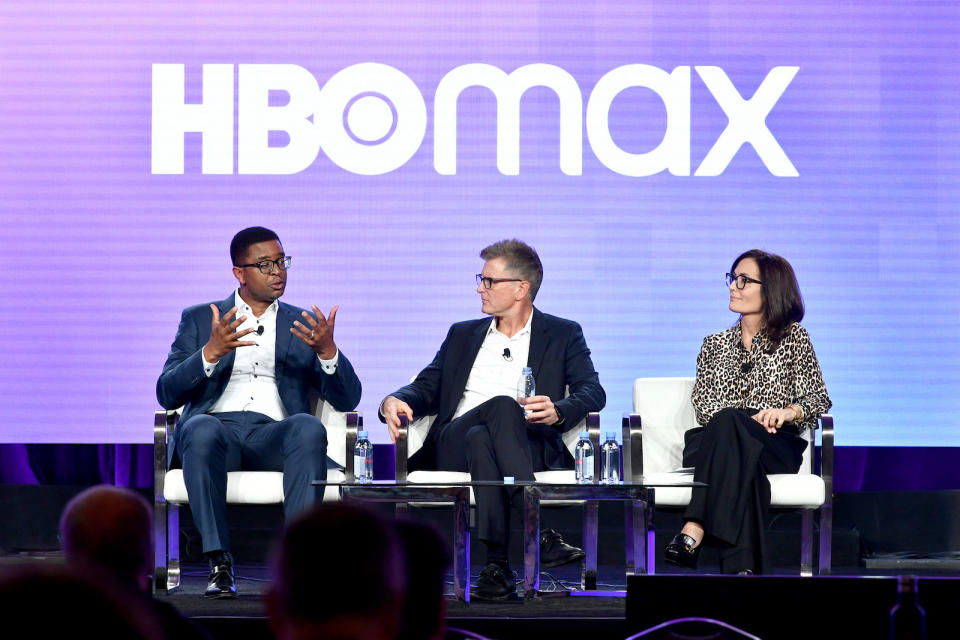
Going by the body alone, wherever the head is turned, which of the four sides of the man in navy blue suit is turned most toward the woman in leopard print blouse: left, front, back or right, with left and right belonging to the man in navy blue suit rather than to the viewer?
left

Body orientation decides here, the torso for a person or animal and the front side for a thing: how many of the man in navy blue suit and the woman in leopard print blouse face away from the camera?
0

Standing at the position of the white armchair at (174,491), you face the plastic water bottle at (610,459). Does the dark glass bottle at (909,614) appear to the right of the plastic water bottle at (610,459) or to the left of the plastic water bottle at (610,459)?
right

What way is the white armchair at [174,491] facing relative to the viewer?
toward the camera

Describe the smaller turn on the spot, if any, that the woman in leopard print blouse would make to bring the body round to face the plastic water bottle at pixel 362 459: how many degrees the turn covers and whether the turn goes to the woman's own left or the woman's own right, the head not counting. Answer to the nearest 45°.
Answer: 0° — they already face it

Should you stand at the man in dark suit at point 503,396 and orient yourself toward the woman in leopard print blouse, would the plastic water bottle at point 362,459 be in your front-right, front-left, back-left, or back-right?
back-right

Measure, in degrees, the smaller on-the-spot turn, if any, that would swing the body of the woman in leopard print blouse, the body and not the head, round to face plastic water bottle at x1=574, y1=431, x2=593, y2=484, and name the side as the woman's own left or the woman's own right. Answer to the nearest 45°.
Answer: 0° — they already face it

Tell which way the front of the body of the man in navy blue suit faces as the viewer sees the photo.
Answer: toward the camera

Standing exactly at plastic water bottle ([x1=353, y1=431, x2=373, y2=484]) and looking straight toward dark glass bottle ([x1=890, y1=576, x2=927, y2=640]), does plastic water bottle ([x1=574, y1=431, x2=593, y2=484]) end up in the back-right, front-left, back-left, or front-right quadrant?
front-left

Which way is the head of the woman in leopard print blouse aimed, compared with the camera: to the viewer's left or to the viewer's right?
to the viewer's left

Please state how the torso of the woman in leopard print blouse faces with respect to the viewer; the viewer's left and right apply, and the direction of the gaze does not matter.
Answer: facing the viewer and to the left of the viewer

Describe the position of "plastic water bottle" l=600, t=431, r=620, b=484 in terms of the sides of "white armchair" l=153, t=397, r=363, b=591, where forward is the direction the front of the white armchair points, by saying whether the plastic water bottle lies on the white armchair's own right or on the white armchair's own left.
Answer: on the white armchair's own left

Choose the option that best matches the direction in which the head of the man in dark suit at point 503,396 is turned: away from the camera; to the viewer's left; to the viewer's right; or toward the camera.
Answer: to the viewer's left

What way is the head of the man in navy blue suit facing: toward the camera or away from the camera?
toward the camera

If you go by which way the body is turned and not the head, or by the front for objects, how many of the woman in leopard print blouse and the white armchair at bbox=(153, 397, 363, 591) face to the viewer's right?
0

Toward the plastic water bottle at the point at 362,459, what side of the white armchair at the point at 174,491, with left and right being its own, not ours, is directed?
left
